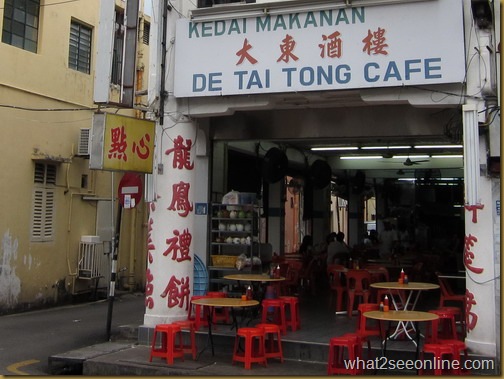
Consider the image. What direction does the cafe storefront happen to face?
toward the camera

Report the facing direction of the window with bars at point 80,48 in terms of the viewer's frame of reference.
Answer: facing the viewer and to the right of the viewer

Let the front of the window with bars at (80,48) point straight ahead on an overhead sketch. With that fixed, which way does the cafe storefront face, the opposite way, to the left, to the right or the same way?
to the right

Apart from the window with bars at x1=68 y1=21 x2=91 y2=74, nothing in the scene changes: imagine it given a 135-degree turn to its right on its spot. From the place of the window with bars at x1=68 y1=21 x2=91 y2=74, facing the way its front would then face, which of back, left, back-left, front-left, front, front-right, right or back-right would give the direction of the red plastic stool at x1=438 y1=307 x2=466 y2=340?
back-left

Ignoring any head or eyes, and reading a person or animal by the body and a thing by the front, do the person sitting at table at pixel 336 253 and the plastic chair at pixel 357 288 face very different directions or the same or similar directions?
same or similar directions

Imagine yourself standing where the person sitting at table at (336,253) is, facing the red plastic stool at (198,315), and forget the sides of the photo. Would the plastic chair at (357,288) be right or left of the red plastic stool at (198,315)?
left
